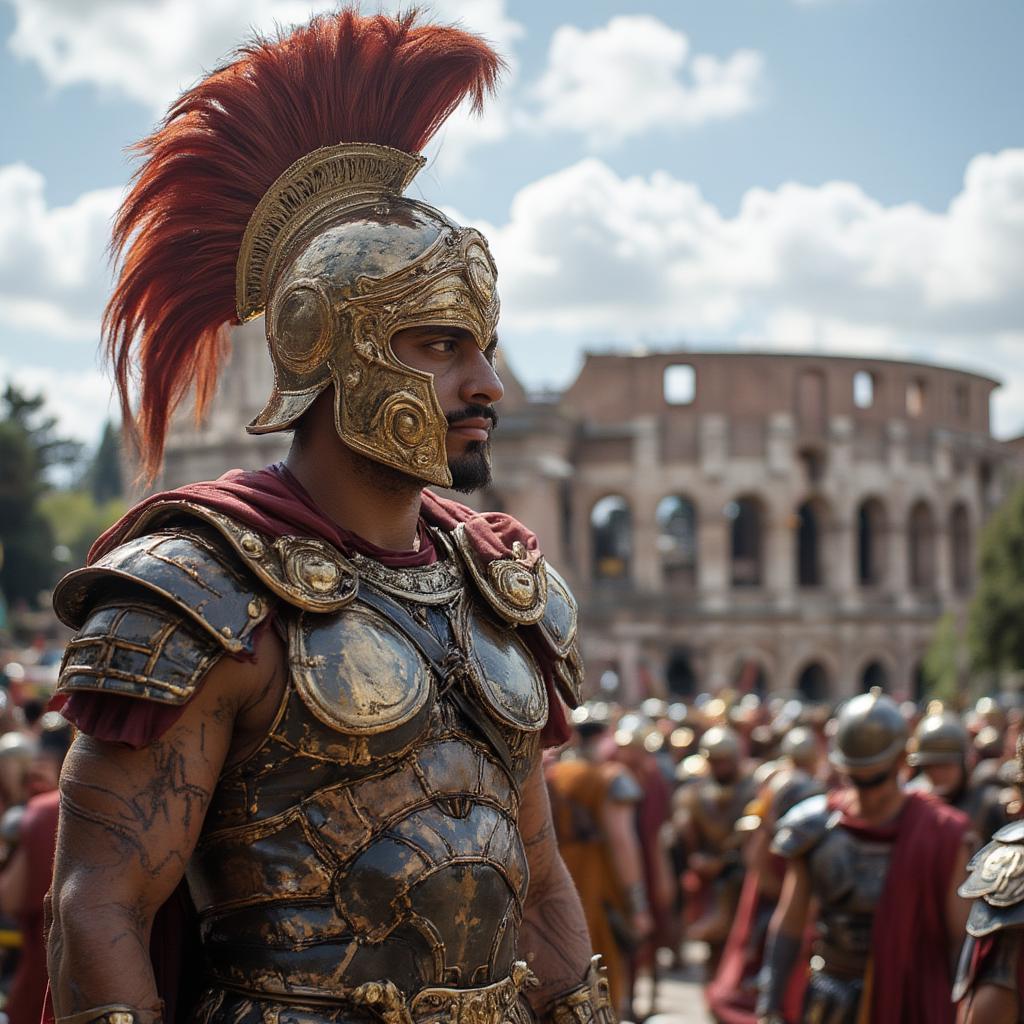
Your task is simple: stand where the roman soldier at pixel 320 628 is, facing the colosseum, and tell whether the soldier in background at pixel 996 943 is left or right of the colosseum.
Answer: right

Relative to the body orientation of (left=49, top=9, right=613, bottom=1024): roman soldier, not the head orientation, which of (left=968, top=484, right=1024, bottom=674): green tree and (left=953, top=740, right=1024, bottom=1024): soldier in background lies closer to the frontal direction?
the soldier in background

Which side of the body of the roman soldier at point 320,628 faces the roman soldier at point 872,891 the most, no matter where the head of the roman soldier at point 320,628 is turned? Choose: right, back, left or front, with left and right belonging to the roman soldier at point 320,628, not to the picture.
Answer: left

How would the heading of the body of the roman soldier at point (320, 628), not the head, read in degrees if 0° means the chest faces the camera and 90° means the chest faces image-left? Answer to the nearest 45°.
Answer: approximately 315°

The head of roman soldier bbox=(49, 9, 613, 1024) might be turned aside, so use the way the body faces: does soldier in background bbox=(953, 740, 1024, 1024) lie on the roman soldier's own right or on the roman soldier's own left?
on the roman soldier's own left

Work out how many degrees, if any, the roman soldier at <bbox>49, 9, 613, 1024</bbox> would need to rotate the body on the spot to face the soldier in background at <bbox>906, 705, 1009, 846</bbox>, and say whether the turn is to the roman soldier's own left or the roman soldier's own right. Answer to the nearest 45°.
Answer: approximately 90° to the roman soldier's own left

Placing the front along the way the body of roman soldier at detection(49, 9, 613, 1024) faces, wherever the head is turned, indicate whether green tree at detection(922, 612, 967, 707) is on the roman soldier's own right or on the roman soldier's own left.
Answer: on the roman soldier's own left

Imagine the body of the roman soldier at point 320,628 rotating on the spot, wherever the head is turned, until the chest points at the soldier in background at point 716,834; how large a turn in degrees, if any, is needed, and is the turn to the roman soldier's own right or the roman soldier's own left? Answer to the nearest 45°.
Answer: approximately 135° to the roman soldier's own left

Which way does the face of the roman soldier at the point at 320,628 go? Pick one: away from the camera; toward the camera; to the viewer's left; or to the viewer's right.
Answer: to the viewer's right
